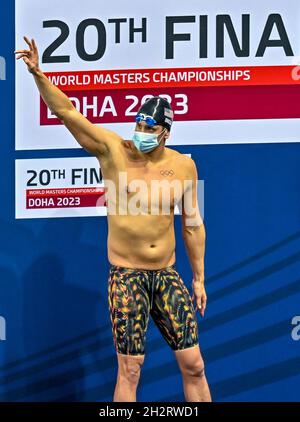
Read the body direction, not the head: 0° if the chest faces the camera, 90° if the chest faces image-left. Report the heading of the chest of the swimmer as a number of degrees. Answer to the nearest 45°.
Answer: approximately 0°
